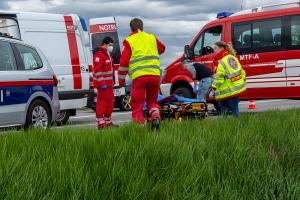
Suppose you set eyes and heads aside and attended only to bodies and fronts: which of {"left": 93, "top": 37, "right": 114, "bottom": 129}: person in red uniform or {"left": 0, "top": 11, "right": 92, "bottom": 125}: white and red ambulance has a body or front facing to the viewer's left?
the white and red ambulance

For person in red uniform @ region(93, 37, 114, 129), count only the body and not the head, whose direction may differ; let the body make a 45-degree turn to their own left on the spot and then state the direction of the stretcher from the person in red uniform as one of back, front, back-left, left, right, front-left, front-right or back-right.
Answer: front

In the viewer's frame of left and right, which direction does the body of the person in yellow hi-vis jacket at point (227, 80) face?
facing away from the viewer and to the left of the viewer

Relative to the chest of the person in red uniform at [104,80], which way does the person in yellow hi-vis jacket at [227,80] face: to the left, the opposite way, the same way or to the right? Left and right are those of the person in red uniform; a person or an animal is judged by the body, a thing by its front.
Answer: the opposite way

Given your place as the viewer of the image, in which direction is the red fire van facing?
facing to the left of the viewer

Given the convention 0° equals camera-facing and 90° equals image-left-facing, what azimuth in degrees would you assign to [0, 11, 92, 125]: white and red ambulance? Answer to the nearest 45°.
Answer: approximately 90°

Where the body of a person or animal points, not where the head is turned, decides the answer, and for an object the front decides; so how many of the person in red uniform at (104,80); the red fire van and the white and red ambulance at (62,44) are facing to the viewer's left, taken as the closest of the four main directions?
2

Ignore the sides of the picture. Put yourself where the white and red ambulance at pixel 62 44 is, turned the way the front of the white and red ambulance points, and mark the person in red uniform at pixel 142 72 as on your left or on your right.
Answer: on your left

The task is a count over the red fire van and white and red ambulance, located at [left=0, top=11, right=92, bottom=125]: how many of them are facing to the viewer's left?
2

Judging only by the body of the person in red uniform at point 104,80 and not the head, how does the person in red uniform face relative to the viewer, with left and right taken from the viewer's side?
facing the viewer and to the right of the viewer

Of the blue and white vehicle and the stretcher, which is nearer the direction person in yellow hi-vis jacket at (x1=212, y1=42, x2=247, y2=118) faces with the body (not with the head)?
the stretcher

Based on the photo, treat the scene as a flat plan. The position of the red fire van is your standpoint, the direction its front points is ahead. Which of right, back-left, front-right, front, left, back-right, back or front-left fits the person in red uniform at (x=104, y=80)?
front-left
